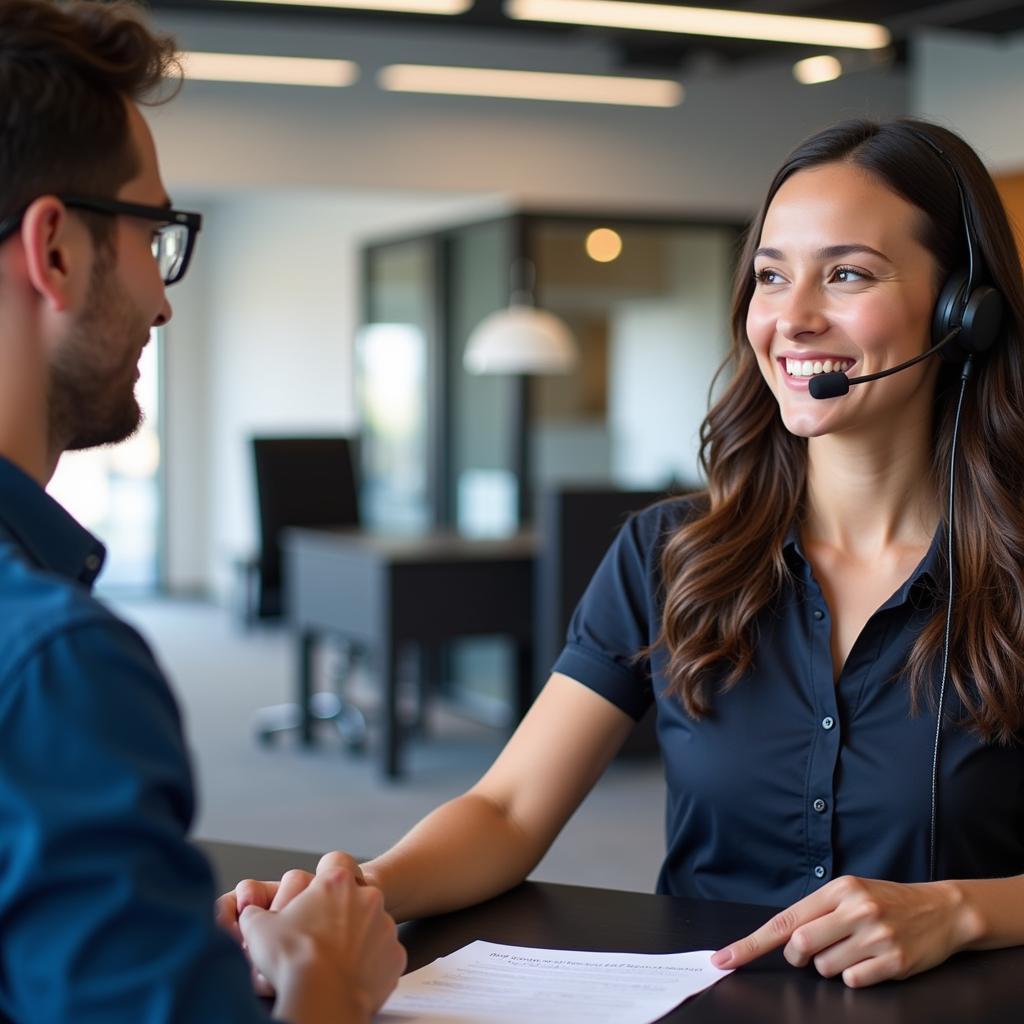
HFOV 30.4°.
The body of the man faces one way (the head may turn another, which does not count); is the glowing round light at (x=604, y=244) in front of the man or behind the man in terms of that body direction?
in front

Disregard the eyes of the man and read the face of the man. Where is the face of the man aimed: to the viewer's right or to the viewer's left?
to the viewer's right

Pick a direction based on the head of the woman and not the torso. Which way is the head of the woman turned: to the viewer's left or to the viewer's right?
to the viewer's left

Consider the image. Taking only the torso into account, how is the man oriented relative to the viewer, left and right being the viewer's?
facing away from the viewer and to the right of the viewer

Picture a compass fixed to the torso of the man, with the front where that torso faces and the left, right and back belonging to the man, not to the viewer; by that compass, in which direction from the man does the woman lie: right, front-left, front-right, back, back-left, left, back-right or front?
front

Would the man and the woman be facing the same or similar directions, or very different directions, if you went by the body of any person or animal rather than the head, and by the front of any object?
very different directions

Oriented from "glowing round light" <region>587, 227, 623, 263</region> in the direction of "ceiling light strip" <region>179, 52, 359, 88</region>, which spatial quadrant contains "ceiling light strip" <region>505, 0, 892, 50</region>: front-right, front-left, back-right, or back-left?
front-left

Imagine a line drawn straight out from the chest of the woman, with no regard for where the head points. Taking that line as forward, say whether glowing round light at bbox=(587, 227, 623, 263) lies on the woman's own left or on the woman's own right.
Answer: on the woman's own right

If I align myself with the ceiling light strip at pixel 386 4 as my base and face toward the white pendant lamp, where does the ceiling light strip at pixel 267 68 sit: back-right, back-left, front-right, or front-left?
front-left

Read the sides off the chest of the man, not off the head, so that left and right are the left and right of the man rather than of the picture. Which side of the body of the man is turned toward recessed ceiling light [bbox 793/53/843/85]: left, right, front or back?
front

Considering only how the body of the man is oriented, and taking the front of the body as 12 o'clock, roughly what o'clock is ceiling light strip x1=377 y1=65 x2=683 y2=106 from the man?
The ceiling light strip is roughly at 11 o'clock from the man.

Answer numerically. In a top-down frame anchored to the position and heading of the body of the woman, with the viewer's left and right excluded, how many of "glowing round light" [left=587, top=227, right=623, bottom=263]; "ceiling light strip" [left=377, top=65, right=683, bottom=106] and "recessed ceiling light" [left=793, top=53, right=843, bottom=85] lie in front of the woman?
0

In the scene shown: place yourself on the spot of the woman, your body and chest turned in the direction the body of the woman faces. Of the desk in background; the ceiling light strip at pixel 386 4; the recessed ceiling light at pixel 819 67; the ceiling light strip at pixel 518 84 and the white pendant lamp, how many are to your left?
0

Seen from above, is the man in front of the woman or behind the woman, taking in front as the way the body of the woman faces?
in front

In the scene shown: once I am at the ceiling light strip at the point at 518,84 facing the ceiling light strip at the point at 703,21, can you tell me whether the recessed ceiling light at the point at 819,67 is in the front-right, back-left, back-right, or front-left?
front-left

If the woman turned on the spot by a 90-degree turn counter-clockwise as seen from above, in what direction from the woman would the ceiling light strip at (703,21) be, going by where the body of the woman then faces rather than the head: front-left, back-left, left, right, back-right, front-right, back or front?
back-left

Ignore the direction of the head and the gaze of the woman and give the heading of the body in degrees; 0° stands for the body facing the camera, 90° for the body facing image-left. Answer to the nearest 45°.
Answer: approximately 45°

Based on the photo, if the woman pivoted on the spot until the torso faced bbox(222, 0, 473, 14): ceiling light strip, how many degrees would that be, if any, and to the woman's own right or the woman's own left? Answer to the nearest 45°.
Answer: approximately 135° to the woman's own right
